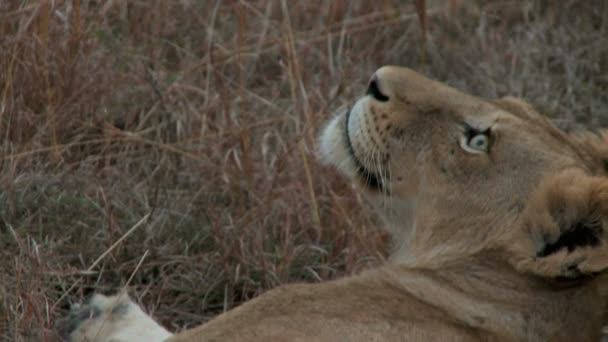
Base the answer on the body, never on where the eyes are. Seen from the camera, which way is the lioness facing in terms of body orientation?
to the viewer's left
